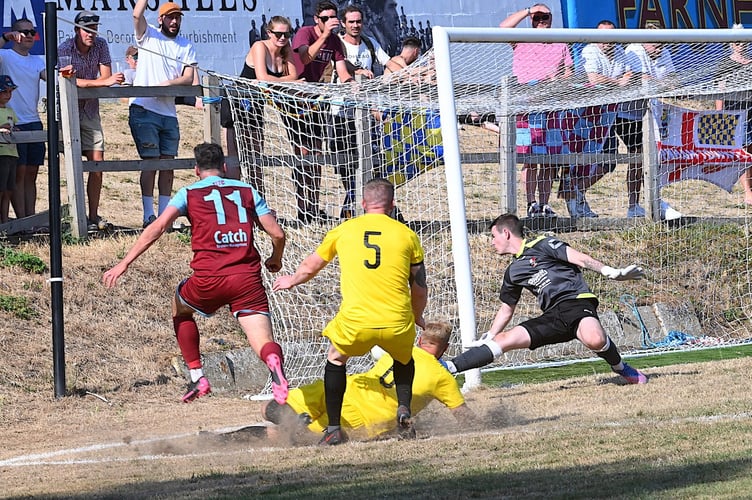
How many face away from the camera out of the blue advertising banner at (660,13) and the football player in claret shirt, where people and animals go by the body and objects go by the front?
1

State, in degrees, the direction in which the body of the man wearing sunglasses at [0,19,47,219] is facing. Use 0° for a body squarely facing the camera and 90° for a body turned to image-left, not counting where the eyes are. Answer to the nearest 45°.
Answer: approximately 315°

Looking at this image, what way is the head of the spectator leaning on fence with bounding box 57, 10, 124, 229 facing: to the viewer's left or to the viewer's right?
to the viewer's right

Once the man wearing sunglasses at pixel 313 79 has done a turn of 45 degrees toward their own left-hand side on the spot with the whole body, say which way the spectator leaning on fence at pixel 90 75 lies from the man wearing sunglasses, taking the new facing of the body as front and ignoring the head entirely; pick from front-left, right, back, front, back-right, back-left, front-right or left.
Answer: back

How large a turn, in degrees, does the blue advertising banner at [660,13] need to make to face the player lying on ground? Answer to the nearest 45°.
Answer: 0° — it already faces them

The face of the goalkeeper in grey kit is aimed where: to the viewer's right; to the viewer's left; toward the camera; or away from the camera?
to the viewer's left

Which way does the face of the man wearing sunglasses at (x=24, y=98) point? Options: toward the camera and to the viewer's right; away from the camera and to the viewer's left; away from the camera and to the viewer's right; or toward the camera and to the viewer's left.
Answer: toward the camera and to the viewer's right

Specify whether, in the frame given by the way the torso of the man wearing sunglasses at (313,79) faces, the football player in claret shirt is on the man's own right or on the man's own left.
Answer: on the man's own right

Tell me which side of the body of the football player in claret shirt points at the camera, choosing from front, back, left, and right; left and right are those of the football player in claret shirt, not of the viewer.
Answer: back

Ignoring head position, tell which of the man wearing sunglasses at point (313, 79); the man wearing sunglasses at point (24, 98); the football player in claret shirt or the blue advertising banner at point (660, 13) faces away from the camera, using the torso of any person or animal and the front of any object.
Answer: the football player in claret shirt

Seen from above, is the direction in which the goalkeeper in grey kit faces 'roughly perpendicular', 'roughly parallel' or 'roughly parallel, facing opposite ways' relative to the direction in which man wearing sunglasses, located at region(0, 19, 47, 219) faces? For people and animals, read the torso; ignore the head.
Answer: roughly perpendicular

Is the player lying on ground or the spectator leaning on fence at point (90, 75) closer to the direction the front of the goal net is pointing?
the player lying on ground

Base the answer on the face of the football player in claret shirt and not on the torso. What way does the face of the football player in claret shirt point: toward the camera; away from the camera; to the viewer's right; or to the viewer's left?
away from the camera

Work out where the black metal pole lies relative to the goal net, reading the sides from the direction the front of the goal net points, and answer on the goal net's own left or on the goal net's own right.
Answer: on the goal net's own right
